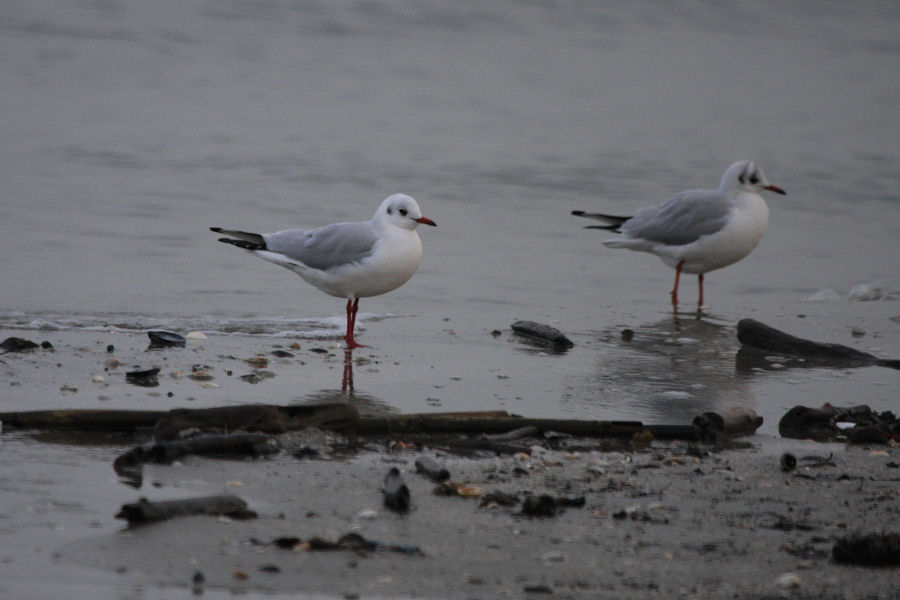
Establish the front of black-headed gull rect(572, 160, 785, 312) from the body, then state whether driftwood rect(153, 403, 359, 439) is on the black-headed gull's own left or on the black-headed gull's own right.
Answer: on the black-headed gull's own right

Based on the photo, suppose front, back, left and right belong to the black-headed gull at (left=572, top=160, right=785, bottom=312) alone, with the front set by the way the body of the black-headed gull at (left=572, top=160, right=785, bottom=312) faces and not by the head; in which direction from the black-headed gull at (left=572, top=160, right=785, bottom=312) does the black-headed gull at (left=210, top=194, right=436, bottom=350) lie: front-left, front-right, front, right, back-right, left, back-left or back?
back-right

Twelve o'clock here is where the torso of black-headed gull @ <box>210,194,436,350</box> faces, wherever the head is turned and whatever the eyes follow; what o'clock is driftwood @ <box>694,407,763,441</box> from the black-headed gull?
The driftwood is roughly at 2 o'clock from the black-headed gull.

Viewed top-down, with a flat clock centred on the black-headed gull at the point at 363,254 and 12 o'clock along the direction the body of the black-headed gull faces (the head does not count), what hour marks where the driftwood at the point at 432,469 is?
The driftwood is roughly at 3 o'clock from the black-headed gull.

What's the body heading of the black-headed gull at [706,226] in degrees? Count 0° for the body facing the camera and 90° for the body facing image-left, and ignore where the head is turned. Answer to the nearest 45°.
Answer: approximately 270°

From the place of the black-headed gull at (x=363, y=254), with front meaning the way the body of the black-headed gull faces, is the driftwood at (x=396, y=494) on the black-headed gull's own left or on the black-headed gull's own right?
on the black-headed gull's own right

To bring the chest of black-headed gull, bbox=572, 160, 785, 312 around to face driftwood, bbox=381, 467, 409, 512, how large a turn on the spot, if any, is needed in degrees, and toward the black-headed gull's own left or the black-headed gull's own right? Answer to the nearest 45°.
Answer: approximately 90° to the black-headed gull's own right

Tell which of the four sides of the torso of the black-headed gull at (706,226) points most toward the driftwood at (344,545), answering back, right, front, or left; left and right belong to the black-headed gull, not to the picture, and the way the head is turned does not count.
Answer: right

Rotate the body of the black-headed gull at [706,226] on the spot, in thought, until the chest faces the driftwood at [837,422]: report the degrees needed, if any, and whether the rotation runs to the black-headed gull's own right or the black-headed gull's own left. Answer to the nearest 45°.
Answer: approximately 90° to the black-headed gull's own right

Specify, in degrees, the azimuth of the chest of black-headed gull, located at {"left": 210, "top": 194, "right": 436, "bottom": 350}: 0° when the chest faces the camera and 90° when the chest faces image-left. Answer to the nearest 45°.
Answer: approximately 270°

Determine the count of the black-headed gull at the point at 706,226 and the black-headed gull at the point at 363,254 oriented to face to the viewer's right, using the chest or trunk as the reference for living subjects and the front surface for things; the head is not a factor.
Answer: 2

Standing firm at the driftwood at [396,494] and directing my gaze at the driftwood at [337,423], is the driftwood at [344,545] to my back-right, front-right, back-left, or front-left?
back-left

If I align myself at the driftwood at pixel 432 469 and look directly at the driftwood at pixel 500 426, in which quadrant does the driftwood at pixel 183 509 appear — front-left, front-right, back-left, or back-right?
back-left
